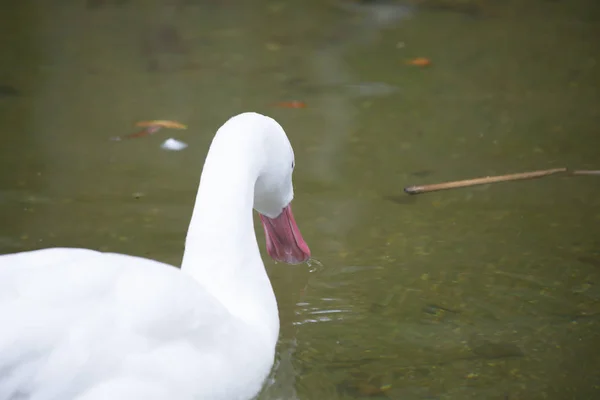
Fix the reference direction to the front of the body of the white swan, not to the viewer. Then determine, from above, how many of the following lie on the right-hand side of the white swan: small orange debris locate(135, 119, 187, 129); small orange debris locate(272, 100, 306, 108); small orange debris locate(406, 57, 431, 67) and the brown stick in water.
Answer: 0

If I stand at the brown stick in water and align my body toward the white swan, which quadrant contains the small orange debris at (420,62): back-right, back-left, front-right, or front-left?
back-right

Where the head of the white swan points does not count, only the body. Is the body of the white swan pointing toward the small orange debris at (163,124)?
no

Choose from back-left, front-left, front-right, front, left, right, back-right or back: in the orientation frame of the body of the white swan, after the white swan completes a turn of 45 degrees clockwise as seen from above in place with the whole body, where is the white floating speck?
back-left

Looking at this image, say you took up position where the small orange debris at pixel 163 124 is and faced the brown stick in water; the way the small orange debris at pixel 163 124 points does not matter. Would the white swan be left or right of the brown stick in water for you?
right

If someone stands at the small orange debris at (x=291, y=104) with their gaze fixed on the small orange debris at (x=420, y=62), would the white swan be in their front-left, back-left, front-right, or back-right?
back-right

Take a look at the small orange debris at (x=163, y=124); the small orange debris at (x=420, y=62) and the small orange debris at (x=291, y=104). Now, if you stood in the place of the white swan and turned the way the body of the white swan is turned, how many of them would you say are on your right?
0

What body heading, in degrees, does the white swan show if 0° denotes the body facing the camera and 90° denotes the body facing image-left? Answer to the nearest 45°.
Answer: approximately 270°

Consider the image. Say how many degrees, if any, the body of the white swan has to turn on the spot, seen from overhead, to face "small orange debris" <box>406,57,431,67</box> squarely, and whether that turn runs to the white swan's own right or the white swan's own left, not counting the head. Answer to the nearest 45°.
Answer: approximately 45° to the white swan's own left

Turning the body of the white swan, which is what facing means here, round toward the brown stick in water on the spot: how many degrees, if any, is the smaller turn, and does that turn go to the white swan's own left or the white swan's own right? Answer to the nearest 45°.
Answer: approximately 45° to the white swan's own left

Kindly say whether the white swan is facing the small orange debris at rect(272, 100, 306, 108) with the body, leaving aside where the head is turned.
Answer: no

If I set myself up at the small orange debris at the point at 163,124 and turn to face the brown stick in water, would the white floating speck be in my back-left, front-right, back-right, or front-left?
front-right
